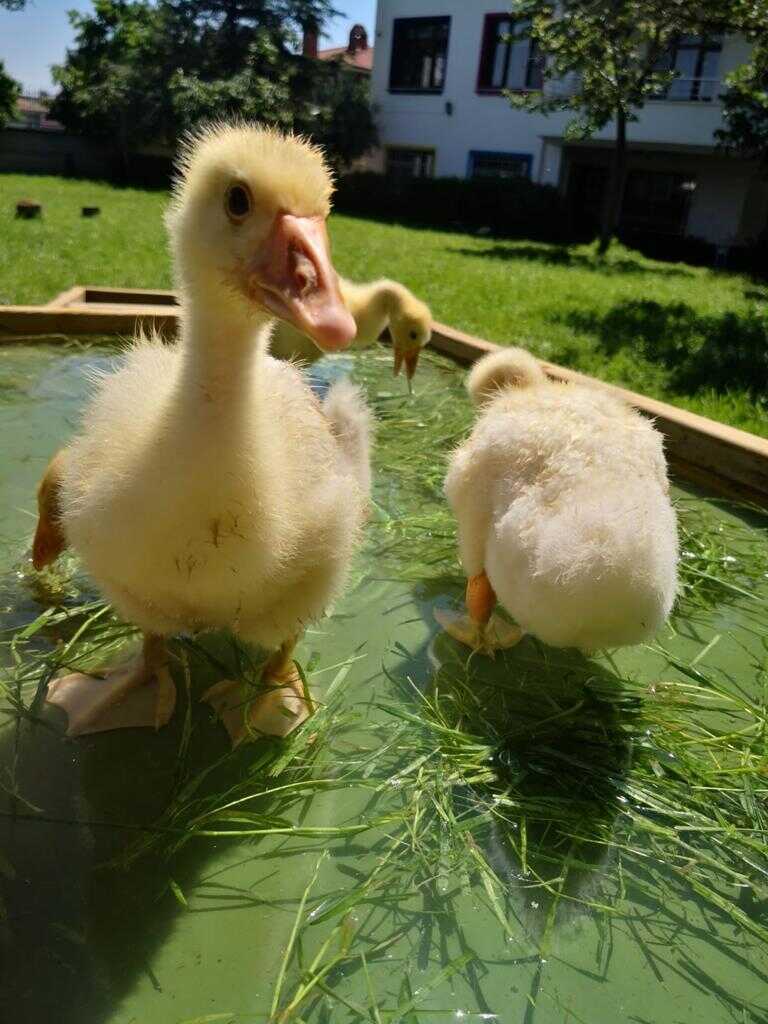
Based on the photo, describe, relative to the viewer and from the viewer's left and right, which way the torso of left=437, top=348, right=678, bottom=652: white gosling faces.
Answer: facing away from the viewer and to the left of the viewer

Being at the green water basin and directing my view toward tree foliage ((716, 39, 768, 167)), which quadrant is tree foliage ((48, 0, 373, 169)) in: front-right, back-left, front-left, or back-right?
front-left

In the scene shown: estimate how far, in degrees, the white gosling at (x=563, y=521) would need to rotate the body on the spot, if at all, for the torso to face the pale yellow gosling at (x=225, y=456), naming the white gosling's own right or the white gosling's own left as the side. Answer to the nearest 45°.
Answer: approximately 90° to the white gosling's own left

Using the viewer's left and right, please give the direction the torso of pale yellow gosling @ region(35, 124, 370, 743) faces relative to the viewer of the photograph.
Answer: facing the viewer

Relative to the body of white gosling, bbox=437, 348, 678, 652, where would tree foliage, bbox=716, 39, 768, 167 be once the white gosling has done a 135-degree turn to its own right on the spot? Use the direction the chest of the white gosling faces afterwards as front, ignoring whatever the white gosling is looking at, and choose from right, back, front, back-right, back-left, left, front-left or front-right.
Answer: left

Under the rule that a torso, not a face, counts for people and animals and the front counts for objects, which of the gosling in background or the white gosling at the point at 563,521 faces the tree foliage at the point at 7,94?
the white gosling

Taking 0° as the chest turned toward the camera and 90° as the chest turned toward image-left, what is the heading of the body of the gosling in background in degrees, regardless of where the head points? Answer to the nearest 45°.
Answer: approximately 270°

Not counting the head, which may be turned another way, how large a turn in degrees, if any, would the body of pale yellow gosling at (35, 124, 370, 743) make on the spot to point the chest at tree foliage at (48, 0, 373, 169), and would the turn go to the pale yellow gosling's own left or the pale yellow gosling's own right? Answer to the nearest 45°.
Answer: approximately 180°

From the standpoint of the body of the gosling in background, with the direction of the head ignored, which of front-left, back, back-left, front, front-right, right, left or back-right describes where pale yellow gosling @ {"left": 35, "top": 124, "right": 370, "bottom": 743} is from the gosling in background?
right

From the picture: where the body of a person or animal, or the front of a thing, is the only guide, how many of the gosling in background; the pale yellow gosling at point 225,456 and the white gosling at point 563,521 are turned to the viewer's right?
1

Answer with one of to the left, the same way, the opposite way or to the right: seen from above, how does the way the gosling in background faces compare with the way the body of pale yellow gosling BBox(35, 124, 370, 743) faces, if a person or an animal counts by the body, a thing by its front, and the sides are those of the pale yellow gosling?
to the left

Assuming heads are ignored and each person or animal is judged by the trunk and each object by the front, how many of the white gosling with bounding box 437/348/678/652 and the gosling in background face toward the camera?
0

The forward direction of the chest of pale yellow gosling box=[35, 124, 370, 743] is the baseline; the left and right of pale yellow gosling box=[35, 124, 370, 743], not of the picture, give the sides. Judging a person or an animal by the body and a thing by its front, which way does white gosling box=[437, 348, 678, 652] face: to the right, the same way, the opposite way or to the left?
the opposite way

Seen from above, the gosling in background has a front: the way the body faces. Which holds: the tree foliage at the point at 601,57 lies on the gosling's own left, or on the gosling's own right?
on the gosling's own left

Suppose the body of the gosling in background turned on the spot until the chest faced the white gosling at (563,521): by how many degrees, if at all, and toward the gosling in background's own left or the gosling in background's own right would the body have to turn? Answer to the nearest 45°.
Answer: approximately 90° to the gosling in background's own right

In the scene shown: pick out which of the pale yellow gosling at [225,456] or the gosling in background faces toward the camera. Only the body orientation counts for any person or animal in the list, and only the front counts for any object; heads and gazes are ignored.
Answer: the pale yellow gosling

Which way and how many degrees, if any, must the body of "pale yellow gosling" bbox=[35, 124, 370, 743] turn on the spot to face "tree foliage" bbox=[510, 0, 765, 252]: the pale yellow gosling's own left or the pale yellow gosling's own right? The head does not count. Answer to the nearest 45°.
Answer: approximately 135° to the pale yellow gosling's own left

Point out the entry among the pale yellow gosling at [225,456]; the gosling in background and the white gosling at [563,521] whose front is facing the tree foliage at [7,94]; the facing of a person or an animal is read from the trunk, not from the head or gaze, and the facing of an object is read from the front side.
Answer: the white gosling at [563,521]
